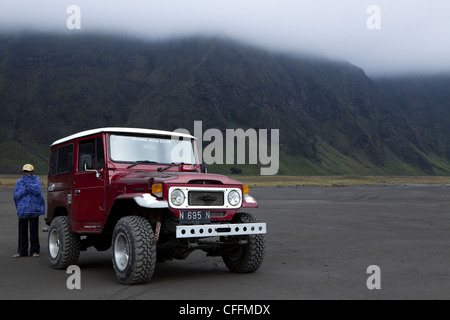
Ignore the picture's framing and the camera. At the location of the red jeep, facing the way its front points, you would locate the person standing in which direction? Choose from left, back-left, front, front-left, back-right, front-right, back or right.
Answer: back

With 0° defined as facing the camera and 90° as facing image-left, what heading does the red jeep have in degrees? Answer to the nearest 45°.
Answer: approximately 315°
